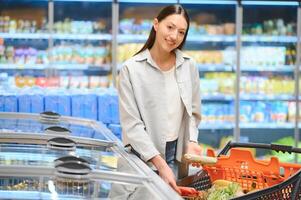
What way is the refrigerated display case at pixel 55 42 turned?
toward the camera

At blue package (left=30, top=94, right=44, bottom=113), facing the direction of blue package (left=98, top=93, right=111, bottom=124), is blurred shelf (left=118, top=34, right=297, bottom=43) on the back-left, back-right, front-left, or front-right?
front-left

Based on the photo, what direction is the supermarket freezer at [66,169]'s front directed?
to the viewer's right

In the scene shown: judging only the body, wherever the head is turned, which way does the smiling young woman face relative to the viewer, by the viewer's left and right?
facing the viewer and to the right of the viewer

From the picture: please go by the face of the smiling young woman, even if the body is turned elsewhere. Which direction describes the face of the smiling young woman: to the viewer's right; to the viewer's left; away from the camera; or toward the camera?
toward the camera

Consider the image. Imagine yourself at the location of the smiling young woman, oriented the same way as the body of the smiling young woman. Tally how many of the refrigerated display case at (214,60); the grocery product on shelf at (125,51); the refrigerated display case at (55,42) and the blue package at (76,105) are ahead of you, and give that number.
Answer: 0

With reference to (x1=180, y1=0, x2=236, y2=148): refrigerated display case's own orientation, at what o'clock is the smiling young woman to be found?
The smiling young woman is roughly at 12 o'clock from the refrigerated display case.

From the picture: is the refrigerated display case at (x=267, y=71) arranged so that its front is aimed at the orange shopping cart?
yes

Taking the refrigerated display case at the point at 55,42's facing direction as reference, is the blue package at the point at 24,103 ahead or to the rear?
ahead
